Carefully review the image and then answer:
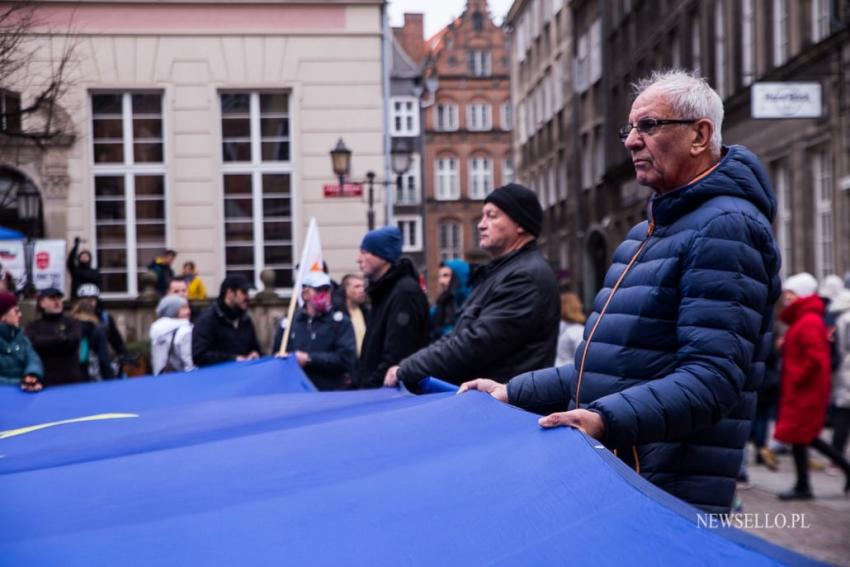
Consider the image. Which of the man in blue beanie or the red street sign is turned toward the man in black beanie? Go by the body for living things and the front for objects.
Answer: the red street sign

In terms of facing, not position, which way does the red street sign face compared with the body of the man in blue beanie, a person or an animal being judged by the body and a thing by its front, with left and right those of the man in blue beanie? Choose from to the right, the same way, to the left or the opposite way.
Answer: to the left

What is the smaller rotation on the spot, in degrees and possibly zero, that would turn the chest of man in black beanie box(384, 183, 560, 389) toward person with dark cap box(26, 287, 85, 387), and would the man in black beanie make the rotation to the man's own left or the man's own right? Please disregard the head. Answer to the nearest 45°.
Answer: approximately 45° to the man's own right

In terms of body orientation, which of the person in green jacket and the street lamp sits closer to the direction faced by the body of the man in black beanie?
the person in green jacket

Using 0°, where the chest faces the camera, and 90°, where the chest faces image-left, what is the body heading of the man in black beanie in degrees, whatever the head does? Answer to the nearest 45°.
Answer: approximately 90°

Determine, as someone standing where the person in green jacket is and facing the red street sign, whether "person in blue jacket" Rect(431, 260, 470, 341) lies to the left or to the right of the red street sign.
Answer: right

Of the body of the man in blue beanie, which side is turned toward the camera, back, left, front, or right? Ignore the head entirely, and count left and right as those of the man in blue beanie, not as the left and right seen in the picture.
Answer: left
